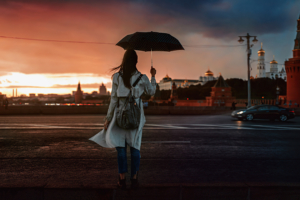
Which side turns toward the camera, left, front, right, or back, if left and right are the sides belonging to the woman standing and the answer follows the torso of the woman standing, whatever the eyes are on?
back

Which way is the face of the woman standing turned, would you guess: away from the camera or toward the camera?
away from the camera

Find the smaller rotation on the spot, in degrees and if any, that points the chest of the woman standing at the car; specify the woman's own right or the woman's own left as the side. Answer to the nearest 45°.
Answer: approximately 45° to the woman's own right
